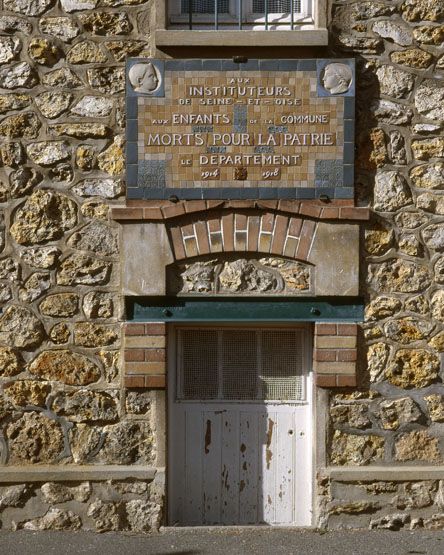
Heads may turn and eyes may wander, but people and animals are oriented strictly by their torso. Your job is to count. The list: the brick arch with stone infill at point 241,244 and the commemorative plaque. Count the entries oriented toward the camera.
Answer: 2

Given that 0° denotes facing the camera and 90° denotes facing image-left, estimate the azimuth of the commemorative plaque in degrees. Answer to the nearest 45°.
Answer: approximately 0°

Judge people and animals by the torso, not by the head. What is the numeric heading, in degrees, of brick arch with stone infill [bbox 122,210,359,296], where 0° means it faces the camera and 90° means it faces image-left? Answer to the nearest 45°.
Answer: approximately 0°
